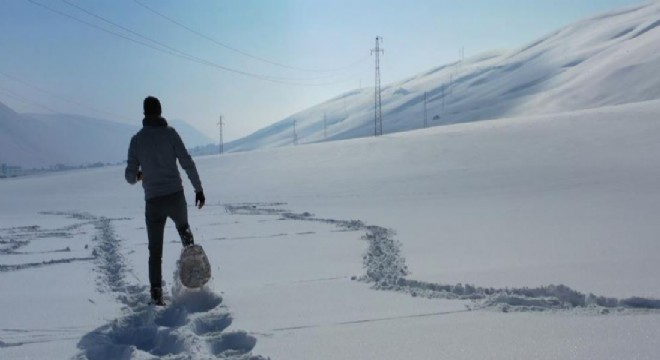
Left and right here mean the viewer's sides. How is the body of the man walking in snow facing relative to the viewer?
facing away from the viewer

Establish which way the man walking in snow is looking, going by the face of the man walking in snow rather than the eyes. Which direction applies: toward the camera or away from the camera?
away from the camera
